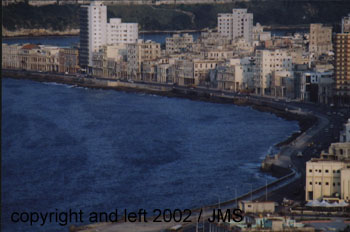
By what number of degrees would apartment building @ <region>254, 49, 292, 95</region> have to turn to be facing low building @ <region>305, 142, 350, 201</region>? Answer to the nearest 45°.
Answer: approximately 45° to its left

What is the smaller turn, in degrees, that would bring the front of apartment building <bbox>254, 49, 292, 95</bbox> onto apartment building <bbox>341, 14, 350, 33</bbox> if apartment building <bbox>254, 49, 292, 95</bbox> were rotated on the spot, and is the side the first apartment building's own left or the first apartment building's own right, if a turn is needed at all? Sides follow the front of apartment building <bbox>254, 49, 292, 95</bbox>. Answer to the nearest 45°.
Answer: approximately 180°

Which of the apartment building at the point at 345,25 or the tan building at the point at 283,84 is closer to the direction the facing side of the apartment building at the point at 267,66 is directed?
the tan building

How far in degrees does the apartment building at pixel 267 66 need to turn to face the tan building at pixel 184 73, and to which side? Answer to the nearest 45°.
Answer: approximately 90° to its right

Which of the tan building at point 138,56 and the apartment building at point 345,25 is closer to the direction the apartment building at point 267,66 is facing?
the tan building

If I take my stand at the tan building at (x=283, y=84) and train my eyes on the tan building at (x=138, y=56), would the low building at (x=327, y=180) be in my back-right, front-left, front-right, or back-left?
back-left

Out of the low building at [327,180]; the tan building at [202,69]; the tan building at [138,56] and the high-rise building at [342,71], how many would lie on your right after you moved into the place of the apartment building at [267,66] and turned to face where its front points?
2

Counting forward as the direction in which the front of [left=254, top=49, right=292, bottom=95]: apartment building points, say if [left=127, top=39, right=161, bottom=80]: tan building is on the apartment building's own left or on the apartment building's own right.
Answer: on the apartment building's own right

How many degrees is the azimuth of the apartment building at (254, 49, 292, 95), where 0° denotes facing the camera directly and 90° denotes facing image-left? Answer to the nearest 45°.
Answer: approximately 45°
